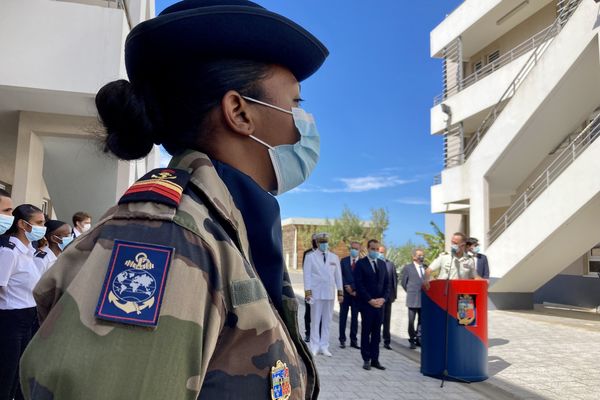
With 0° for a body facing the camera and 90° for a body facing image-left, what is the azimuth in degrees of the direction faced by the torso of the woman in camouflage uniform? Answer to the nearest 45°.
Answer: approximately 270°

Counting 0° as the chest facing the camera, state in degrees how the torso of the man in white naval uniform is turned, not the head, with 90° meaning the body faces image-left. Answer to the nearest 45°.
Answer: approximately 0°

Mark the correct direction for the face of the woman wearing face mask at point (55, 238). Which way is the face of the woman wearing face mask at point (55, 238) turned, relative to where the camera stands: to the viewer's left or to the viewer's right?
to the viewer's right

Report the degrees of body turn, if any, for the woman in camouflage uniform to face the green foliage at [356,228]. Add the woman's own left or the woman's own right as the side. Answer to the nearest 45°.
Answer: approximately 90° to the woman's own left

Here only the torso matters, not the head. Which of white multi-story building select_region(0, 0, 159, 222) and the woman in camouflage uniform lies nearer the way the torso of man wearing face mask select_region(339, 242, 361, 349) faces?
the woman in camouflage uniform

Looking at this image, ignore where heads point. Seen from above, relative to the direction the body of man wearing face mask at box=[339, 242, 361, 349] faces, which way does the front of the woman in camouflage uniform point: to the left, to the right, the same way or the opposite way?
to the left

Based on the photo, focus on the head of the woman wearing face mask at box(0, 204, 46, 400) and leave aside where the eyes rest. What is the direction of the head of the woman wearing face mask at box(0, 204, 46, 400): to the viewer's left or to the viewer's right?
to the viewer's right

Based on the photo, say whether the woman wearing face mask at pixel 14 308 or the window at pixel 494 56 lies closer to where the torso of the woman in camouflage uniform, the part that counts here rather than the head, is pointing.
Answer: the window

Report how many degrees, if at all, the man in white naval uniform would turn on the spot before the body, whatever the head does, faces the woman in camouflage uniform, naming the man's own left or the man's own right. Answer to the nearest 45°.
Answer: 0° — they already face them

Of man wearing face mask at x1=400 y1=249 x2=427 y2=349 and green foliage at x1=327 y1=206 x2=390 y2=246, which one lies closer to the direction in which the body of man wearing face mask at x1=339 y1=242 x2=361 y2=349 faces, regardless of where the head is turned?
the man wearing face mask
